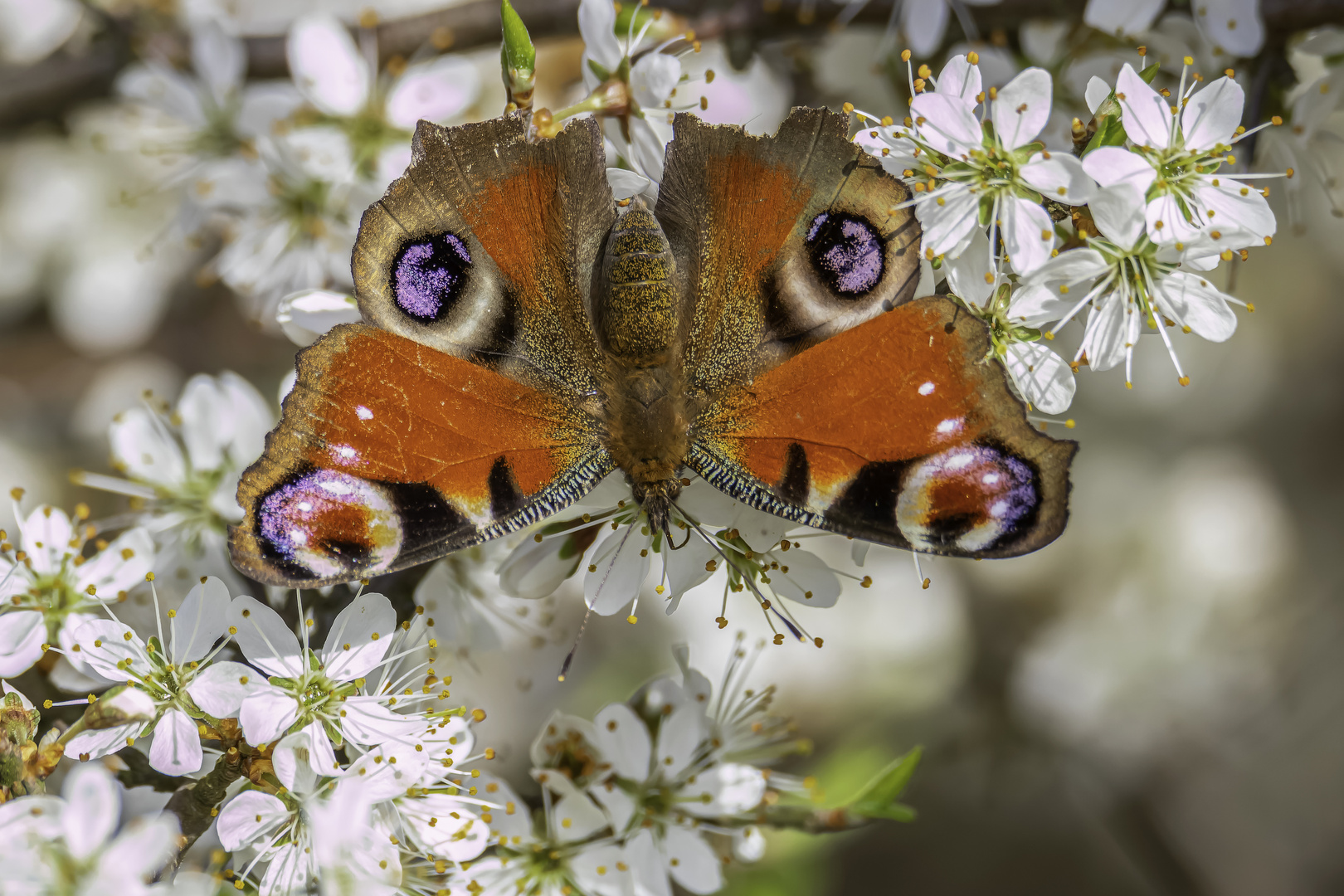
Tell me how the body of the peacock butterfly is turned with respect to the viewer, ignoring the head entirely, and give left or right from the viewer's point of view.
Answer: facing the viewer
